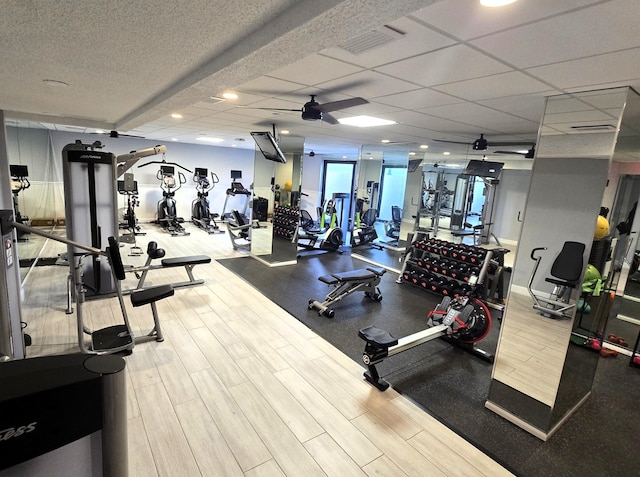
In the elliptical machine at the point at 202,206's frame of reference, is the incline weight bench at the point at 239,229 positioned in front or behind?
behind

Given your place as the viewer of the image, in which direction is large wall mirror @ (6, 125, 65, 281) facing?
facing the viewer and to the right of the viewer

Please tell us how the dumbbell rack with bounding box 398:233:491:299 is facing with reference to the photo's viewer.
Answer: facing the viewer and to the left of the viewer

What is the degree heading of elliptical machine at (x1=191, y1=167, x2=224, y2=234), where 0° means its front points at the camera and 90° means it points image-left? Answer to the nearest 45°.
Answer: approximately 135°

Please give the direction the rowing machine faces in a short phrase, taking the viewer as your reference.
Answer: facing away from the viewer and to the right of the viewer

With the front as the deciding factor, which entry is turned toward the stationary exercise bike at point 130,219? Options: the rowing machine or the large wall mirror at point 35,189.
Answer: the large wall mirror

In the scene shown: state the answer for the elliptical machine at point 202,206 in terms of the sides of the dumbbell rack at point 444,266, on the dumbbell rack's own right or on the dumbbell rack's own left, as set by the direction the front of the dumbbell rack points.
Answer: on the dumbbell rack's own right

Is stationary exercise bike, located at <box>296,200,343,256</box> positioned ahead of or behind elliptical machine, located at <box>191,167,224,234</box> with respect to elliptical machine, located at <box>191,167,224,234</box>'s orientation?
behind
